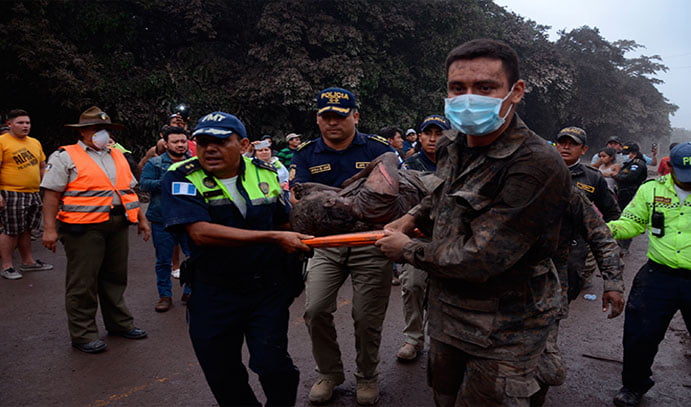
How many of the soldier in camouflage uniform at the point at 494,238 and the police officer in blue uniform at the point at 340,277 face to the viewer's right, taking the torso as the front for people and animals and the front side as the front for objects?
0

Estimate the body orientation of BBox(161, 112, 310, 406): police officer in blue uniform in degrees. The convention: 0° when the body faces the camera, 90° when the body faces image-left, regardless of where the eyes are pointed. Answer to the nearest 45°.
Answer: approximately 315°

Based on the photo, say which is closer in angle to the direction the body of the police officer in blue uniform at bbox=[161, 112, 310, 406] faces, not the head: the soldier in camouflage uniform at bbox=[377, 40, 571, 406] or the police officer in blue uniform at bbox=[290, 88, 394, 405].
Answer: the soldier in camouflage uniform

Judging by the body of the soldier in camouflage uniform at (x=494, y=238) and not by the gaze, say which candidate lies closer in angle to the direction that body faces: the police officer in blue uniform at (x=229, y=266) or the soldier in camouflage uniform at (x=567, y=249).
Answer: the police officer in blue uniform

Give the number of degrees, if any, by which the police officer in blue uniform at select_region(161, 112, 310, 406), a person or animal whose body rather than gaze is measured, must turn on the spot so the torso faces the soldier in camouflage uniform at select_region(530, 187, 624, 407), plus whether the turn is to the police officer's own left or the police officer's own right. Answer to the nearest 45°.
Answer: approximately 45° to the police officer's own left

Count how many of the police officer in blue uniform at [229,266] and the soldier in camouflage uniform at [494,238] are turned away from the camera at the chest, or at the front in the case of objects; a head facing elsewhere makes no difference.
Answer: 0

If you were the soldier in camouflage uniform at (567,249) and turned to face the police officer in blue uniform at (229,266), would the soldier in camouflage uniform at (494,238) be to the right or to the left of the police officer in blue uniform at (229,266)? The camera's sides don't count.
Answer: left

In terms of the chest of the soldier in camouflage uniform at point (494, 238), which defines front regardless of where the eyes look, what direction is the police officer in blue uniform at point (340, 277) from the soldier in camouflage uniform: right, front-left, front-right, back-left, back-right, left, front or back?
right

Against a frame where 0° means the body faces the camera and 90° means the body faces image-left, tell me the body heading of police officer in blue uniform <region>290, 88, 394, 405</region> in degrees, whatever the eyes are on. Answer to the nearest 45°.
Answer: approximately 0°

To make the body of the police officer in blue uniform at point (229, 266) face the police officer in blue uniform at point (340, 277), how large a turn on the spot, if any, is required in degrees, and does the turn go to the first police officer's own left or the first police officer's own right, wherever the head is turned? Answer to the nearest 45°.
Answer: approximately 90° to the first police officer's own left

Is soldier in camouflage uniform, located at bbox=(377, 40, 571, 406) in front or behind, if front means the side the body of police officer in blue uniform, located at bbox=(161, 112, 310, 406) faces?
in front

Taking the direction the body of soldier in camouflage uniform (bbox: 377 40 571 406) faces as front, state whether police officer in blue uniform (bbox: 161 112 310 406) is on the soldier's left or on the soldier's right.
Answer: on the soldier's right

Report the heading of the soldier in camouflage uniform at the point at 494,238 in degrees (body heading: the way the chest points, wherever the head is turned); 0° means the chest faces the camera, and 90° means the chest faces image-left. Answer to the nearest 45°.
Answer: approximately 45°
